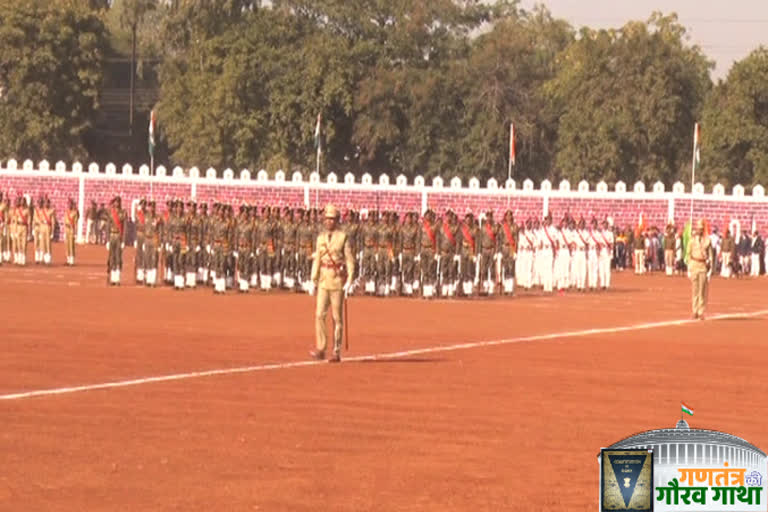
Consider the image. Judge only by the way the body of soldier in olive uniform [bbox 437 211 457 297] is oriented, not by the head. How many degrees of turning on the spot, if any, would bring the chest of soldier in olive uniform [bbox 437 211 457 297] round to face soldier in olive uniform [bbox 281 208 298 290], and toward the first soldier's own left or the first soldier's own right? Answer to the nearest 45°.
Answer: approximately 90° to the first soldier's own right

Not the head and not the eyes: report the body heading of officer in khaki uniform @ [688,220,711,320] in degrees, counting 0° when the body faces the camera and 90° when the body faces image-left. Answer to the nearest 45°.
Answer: approximately 0°

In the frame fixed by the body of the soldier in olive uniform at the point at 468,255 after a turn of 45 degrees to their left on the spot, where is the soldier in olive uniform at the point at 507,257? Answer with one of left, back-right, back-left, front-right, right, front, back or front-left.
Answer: left

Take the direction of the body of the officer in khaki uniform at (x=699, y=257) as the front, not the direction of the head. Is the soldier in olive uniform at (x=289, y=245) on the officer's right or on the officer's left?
on the officer's right

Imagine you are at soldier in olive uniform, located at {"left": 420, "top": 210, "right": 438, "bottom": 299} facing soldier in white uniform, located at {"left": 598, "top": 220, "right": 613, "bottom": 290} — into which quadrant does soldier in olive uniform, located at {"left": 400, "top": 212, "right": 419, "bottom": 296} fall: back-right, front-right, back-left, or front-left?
back-left
